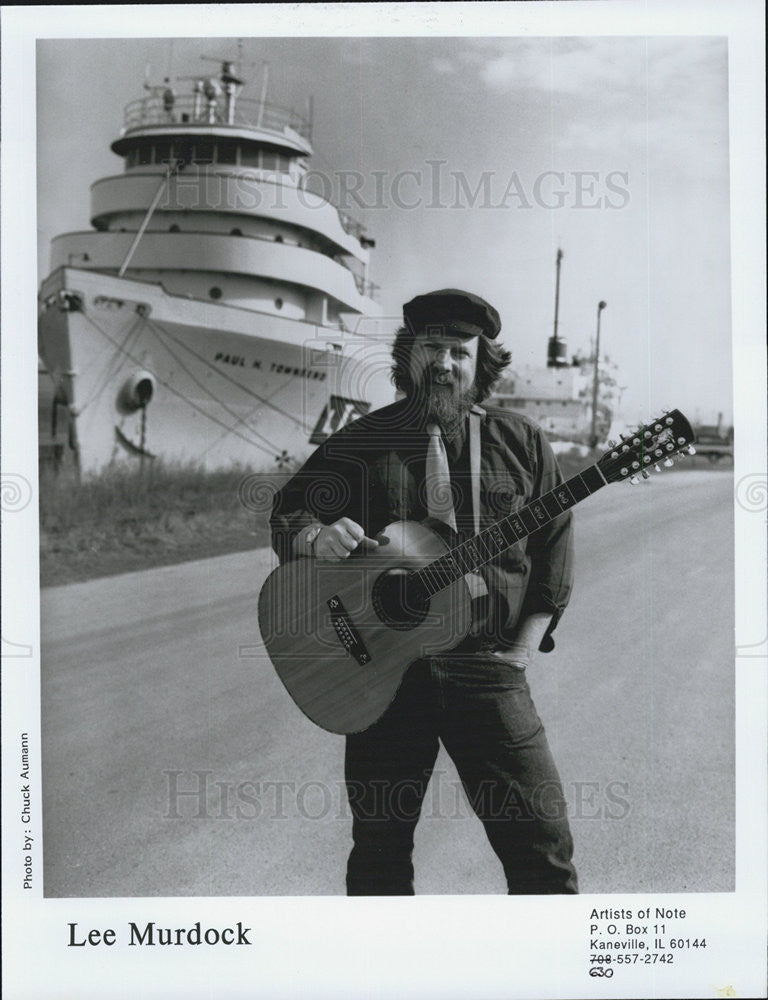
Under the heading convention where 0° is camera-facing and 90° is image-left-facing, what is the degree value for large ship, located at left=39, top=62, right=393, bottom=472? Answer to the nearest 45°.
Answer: approximately 45°
